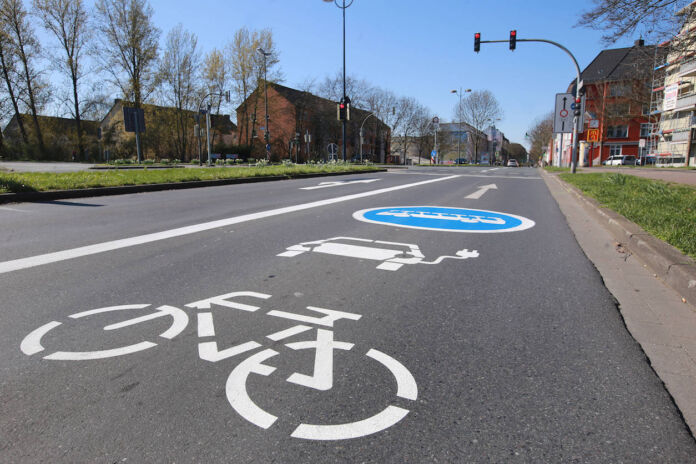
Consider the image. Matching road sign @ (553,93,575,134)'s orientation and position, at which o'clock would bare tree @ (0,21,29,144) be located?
The bare tree is roughly at 3 o'clock from the road sign.

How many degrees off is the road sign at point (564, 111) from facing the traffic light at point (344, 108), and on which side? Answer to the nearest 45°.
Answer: approximately 90° to its right

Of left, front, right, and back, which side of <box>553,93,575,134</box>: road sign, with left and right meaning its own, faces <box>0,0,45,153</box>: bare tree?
right

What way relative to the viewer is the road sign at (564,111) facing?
toward the camera
